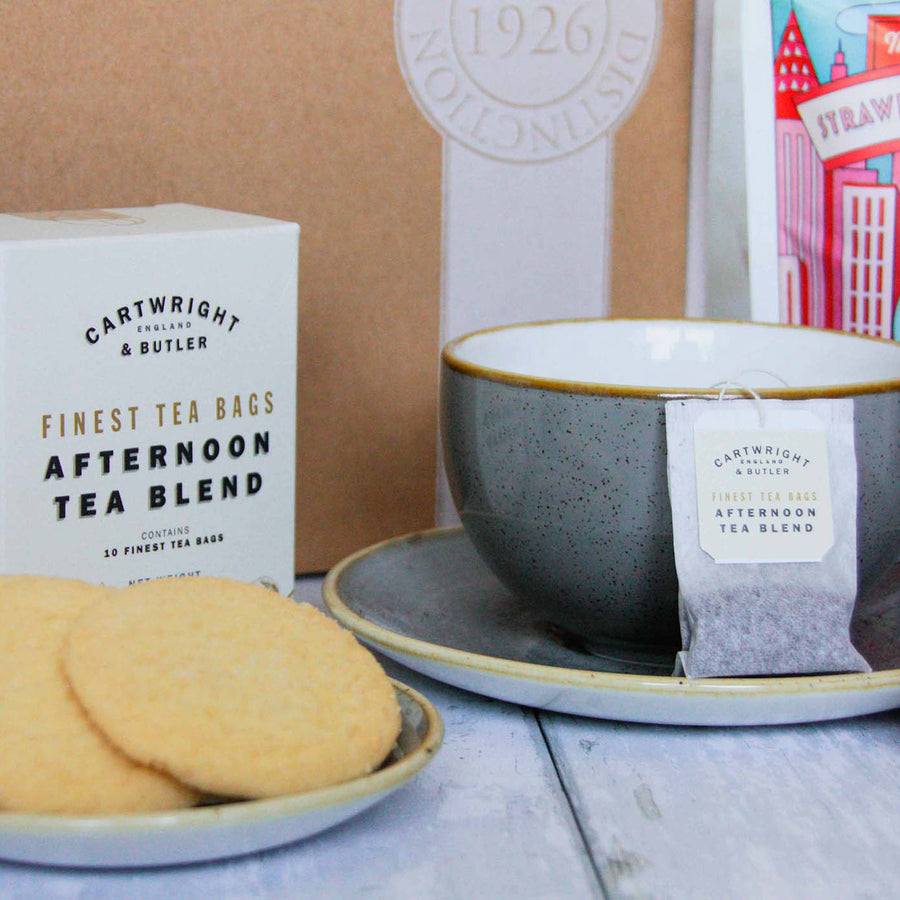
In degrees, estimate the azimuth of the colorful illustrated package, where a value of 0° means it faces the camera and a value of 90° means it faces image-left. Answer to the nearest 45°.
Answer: approximately 0°

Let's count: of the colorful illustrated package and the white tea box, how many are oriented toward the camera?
2
